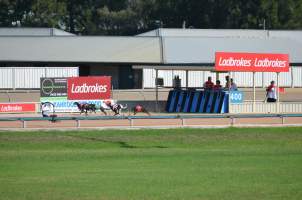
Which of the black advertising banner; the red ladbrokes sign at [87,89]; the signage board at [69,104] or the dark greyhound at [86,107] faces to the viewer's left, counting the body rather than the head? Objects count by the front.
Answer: the dark greyhound

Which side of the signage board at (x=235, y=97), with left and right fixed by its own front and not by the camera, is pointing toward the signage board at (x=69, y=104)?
right

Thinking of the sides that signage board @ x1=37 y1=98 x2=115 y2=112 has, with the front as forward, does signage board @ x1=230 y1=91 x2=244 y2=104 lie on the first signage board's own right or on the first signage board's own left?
on the first signage board's own left

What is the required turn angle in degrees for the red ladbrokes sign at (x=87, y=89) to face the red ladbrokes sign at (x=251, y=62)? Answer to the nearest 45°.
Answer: approximately 90° to its left

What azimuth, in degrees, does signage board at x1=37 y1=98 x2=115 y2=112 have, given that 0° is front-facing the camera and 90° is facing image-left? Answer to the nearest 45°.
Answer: approximately 0°

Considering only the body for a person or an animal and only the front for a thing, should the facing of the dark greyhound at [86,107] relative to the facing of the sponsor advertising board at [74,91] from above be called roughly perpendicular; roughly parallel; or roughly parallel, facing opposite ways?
roughly perpendicular

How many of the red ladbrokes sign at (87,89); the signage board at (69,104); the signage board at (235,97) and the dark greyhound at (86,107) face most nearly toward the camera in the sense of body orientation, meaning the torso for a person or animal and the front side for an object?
3

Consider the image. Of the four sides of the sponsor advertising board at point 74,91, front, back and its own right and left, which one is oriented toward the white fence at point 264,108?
left
